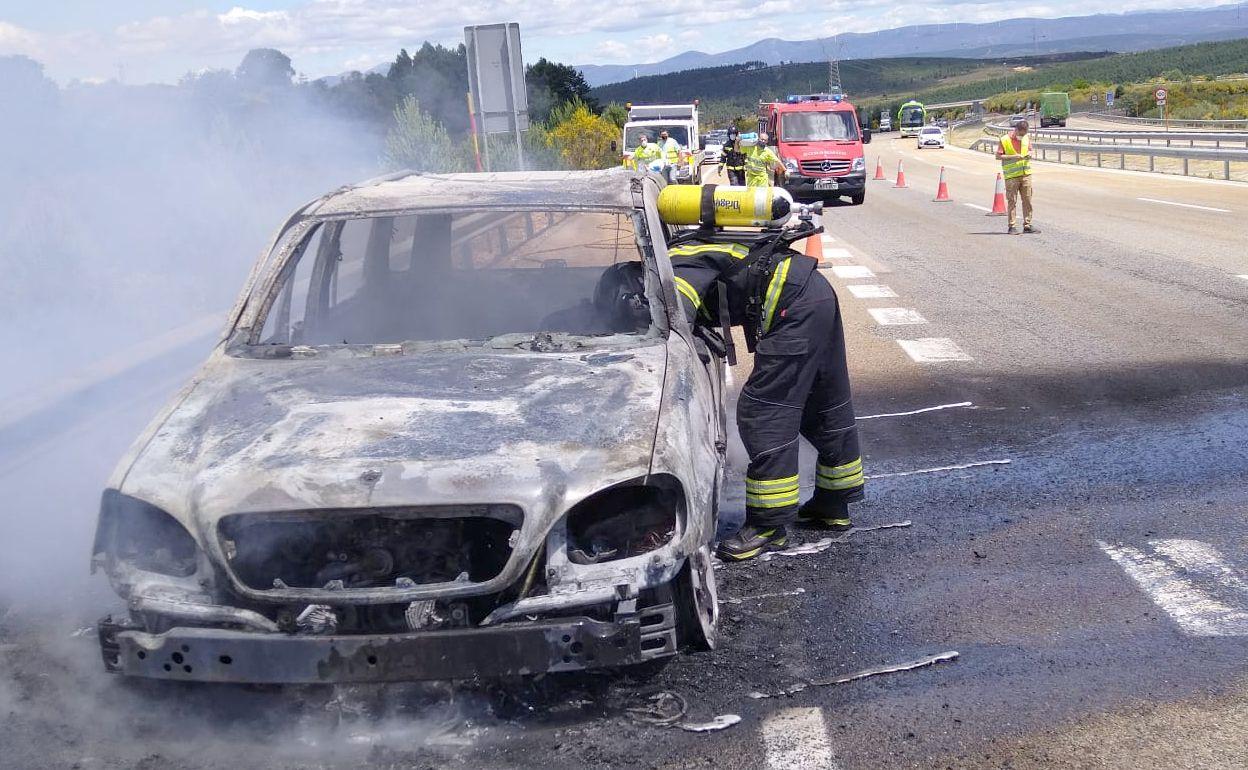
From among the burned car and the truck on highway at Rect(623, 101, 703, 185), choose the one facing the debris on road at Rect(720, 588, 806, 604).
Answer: the truck on highway

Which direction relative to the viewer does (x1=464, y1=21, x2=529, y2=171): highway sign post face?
away from the camera

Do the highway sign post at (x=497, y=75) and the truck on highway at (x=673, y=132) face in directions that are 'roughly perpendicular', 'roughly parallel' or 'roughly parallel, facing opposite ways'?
roughly parallel, facing opposite ways

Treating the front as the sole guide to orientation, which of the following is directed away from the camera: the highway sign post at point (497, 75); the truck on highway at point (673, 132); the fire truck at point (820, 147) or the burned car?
the highway sign post

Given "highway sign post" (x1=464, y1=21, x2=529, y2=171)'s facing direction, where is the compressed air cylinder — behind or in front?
behind

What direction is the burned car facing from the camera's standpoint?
toward the camera

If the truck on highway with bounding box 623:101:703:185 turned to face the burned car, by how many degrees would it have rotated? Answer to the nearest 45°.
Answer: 0° — it already faces it

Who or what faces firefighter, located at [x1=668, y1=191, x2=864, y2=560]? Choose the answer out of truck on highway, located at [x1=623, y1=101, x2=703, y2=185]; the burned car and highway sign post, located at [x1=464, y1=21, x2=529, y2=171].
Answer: the truck on highway

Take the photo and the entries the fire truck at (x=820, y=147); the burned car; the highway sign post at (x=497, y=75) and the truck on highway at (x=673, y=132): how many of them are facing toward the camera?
3

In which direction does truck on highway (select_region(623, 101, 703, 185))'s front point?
toward the camera

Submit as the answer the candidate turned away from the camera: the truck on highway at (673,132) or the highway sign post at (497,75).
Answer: the highway sign post

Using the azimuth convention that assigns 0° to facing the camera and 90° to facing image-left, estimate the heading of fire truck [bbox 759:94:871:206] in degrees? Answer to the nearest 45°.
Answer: approximately 0°

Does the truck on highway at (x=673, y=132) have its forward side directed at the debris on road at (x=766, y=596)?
yes

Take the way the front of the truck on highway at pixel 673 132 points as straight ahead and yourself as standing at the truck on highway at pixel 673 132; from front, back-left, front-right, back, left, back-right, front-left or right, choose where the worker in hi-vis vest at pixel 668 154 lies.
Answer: front

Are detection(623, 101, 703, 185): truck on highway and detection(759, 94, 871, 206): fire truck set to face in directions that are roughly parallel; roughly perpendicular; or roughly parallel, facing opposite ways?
roughly parallel

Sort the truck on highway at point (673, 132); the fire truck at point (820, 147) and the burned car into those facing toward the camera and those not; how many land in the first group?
3
